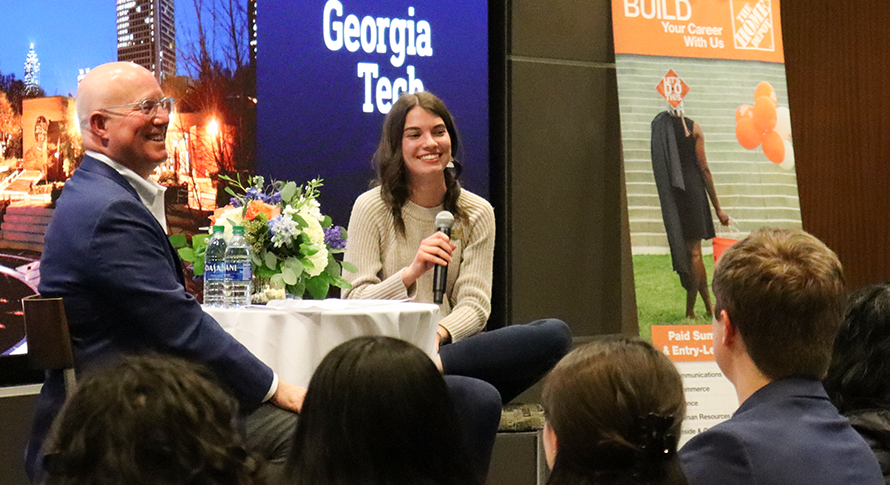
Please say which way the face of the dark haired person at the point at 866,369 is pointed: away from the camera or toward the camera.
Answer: away from the camera

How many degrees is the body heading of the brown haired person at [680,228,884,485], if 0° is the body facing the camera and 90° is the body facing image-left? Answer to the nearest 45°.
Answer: approximately 135°

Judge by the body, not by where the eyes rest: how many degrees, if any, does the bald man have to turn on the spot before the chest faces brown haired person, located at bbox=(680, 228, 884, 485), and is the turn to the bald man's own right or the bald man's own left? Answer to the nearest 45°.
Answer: approximately 45° to the bald man's own right

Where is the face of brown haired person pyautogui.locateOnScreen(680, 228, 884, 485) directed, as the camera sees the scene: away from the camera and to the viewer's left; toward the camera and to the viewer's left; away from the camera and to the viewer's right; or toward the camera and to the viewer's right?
away from the camera and to the viewer's left

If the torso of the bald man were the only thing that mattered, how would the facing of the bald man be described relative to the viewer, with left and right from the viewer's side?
facing to the right of the viewer

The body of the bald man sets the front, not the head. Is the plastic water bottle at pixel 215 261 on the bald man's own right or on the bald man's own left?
on the bald man's own left

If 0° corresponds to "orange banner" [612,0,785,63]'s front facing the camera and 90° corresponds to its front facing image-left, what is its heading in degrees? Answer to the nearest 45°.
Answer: approximately 0°

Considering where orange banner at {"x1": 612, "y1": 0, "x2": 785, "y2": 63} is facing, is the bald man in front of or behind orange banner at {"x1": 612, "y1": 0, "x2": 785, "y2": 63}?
in front

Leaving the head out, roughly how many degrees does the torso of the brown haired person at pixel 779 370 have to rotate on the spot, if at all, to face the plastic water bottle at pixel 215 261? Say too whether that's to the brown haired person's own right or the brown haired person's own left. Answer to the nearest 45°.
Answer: approximately 45° to the brown haired person's own left

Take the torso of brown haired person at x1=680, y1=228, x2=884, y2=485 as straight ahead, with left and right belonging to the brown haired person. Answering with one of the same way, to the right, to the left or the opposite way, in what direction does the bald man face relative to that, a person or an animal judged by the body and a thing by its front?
to the right
